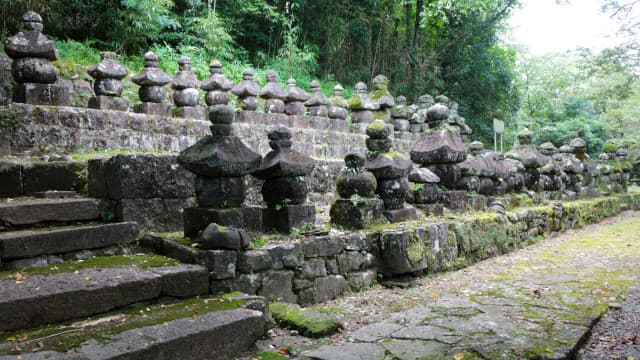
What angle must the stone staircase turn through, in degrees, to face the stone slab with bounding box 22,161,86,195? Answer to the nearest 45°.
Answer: approximately 135° to its left

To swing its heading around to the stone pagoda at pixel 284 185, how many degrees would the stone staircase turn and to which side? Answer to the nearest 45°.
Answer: approximately 90° to its left

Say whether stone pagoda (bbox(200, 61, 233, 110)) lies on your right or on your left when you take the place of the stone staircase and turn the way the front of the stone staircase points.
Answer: on your left

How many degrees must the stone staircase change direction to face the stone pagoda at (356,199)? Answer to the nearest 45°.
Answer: approximately 90° to its left

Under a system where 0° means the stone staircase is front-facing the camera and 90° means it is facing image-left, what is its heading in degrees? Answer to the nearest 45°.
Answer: approximately 315°

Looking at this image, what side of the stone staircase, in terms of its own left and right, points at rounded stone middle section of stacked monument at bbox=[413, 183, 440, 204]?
left

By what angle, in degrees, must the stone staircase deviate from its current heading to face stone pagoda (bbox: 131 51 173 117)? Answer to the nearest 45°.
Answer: approximately 135° to its left

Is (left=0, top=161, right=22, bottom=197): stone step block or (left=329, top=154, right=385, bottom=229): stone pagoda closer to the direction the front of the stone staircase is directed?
the stone pagoda

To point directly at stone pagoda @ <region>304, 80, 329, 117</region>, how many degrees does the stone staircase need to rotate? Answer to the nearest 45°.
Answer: approximately 90° to its left
